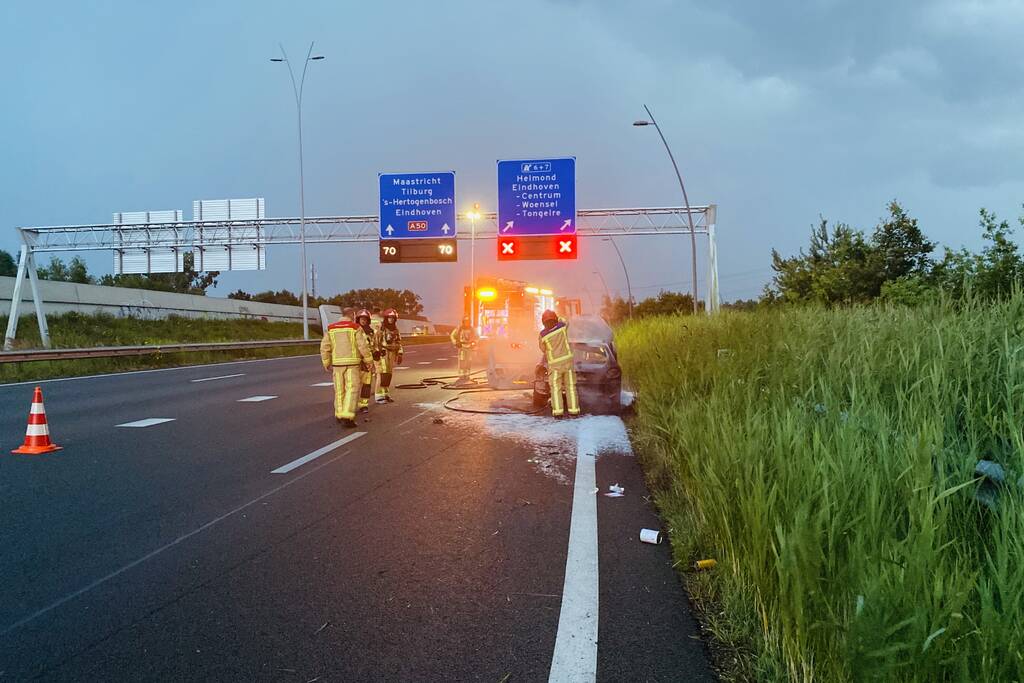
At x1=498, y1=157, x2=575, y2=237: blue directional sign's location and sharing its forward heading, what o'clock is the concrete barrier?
The concrete barrier is roughly at 4 o'clock from the blue directional sign.

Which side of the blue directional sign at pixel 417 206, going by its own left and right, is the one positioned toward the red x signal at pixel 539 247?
left

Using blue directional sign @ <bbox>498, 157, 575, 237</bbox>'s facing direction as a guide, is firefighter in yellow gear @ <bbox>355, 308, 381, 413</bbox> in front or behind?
in front

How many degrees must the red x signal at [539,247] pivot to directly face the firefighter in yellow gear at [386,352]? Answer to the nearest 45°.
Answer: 0° — it already faces them

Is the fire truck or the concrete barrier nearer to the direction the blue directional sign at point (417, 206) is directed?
the fire truck

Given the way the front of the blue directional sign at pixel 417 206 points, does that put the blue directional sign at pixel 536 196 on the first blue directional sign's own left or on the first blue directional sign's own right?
on the first blue directional sign's own left

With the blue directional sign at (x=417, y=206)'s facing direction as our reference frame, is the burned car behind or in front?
in front

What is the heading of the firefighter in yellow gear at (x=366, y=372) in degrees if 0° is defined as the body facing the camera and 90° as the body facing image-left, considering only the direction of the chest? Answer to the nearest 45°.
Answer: approximately 45°

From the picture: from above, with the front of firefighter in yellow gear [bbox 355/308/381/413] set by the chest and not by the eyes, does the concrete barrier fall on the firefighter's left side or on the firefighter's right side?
on the firefighter's right side

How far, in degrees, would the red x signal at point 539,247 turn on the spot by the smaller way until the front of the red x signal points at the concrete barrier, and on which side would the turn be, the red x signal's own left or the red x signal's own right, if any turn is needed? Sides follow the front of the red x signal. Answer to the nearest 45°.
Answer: approximately 135° to the red x signal's own right
